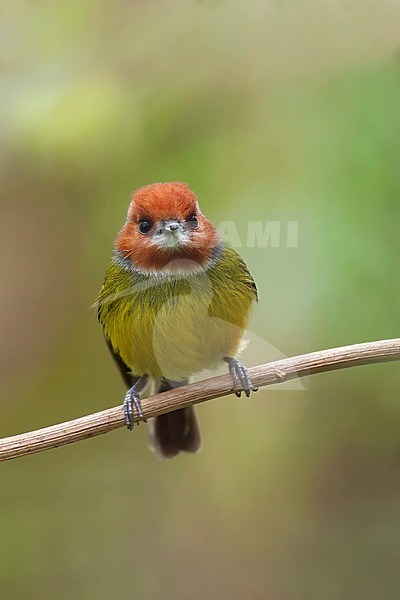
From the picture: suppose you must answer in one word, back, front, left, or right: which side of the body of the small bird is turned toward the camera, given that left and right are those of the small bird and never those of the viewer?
front
